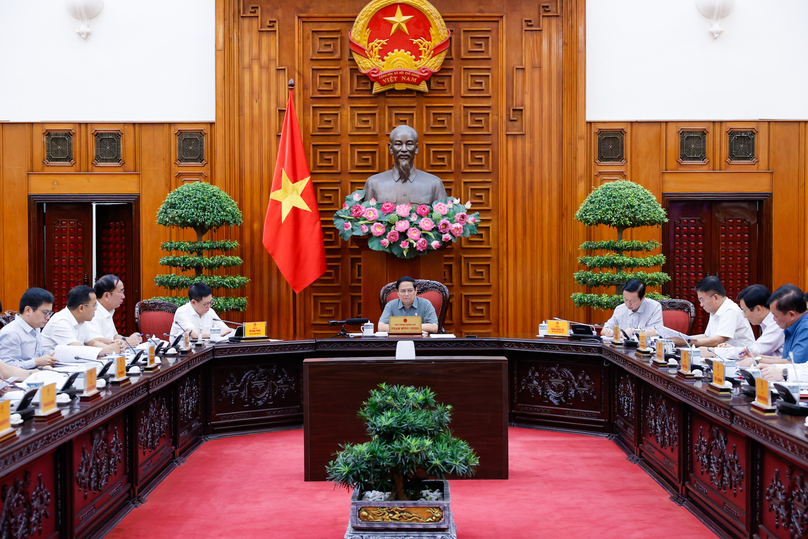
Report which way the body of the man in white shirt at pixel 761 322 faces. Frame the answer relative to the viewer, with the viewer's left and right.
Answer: facing to the left of the viewer

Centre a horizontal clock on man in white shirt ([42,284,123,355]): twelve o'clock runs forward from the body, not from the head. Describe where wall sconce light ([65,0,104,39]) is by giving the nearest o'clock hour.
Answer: The wall sconce light is roughly at 9 o'clock from the man in white shirt.

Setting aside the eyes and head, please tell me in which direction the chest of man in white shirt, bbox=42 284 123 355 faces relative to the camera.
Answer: to the viewer's right

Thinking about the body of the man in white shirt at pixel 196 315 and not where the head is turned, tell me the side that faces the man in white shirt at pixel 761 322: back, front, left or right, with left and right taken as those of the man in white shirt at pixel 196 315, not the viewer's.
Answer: front

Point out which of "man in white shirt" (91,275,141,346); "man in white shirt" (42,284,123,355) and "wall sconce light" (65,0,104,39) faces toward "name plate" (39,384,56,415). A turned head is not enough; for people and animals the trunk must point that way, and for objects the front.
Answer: the wall sconce light

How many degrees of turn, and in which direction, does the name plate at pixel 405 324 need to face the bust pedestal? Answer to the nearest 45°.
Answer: approximately 180°

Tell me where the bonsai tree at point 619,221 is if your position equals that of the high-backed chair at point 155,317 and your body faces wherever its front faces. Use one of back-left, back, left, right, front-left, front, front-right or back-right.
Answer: front-left

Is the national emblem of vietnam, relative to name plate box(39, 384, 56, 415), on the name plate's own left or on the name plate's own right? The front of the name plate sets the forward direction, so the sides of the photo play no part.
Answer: on the name plate's own left

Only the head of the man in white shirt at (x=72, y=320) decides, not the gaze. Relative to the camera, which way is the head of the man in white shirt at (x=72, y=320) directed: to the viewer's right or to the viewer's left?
to the viewer's right

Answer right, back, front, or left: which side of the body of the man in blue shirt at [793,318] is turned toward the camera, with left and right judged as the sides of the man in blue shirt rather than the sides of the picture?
left

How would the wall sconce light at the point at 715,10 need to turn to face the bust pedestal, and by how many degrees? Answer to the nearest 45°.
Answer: approximately 45° to its right

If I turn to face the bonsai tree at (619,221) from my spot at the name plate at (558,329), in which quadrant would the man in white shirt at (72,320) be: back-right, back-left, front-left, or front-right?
back-left

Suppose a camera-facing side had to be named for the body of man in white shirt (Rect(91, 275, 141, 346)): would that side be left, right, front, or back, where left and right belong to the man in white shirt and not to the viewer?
right
